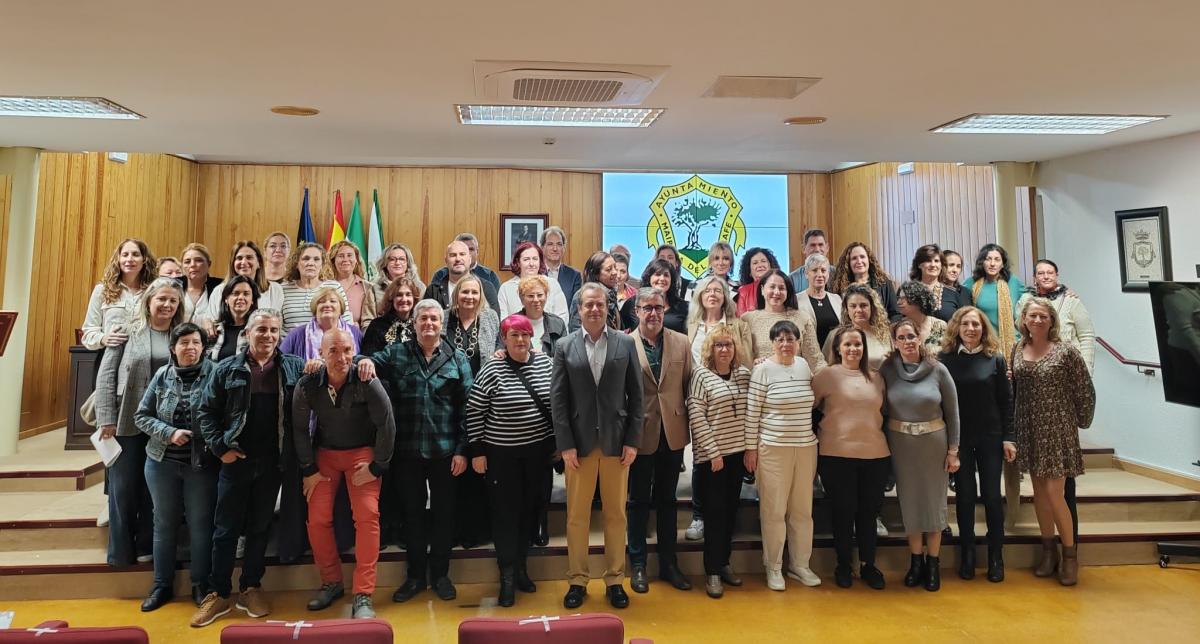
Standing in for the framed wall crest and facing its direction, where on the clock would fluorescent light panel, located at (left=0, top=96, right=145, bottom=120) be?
The fluorescent light panel is roughly at 12 o'clock from the framed wall crest.

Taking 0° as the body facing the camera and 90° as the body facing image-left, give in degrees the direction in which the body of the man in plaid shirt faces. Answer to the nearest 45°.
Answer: approximately 0°

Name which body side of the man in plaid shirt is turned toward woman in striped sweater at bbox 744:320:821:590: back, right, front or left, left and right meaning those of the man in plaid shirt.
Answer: left

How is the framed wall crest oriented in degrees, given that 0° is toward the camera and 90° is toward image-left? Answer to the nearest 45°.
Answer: approximately 45°

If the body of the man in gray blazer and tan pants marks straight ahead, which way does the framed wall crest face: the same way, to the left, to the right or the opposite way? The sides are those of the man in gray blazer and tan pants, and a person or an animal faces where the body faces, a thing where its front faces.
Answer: to the right

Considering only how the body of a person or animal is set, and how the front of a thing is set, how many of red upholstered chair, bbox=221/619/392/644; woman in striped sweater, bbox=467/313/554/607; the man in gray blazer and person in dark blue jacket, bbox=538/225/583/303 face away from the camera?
1

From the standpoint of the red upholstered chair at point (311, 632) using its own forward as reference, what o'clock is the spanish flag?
The spanish flag is roughly at 12 o'clock from the red upholstered chair.

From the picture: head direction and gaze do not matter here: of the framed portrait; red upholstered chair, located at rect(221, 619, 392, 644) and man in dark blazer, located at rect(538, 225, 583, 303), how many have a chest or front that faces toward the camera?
2

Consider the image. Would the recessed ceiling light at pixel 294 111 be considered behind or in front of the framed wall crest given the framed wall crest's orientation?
in front

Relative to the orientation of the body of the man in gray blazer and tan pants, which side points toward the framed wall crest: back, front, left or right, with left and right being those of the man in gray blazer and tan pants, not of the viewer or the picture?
left

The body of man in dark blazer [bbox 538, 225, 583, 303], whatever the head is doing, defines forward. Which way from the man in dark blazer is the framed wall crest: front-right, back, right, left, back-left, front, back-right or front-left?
left

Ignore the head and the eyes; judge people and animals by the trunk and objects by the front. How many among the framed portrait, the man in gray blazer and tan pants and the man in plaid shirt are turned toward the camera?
3

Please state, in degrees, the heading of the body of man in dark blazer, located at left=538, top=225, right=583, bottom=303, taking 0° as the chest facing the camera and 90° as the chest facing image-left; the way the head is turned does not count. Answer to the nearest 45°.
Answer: approximately 0°
